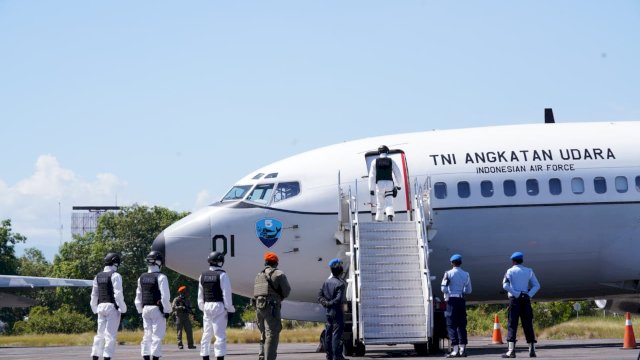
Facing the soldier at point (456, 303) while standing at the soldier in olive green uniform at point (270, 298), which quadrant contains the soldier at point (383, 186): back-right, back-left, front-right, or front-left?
front-left

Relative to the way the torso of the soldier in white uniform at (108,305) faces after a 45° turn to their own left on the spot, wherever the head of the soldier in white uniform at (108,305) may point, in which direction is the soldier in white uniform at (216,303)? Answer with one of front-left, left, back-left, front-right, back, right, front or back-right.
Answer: back-right

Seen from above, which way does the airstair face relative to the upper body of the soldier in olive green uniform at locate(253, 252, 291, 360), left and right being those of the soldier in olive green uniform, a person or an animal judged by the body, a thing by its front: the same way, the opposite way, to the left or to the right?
the opposite way

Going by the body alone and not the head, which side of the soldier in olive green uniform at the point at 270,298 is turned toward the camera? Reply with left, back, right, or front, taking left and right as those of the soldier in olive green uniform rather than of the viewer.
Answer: back

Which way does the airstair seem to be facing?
toward the camera

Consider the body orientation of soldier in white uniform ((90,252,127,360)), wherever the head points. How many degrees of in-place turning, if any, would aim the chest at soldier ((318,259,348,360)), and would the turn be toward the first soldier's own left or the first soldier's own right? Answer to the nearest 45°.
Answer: approximately 45° to the first soldier's own right

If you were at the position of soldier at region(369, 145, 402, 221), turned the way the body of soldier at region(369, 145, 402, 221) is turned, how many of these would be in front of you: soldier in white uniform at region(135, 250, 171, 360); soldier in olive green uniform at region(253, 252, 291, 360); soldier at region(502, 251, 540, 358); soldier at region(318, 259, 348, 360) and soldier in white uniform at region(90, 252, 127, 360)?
0

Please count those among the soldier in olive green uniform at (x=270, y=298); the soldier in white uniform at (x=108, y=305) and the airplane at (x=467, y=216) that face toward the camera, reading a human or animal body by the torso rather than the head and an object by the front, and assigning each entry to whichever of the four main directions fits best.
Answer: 0

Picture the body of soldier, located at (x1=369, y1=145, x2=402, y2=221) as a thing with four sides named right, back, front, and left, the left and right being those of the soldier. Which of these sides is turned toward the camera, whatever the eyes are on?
back

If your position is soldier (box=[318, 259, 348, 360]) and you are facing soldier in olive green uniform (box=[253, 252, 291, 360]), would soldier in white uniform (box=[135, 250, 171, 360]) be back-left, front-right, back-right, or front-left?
front-right

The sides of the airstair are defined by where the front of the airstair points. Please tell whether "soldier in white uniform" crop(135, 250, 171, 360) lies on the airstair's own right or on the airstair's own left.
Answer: on the airstair's own right

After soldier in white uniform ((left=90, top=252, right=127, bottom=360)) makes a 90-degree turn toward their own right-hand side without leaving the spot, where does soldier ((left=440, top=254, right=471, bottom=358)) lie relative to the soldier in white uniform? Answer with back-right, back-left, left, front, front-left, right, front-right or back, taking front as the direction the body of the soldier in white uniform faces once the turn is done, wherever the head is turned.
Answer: front-left

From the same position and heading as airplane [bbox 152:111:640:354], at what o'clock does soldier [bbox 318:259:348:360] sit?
The soldier is roughly at 10 o'clock from the airplane.

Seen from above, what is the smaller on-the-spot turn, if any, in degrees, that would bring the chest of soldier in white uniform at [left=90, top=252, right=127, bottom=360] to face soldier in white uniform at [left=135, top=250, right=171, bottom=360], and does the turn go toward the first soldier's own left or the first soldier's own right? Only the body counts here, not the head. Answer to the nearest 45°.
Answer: approximately 90° to the first soldier's own right

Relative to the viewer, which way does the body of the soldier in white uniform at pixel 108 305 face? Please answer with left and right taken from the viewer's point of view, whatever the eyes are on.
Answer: facing away from the viewer and to the right of the viewer

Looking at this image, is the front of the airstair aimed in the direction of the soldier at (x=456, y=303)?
no

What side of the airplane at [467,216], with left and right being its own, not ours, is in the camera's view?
left
